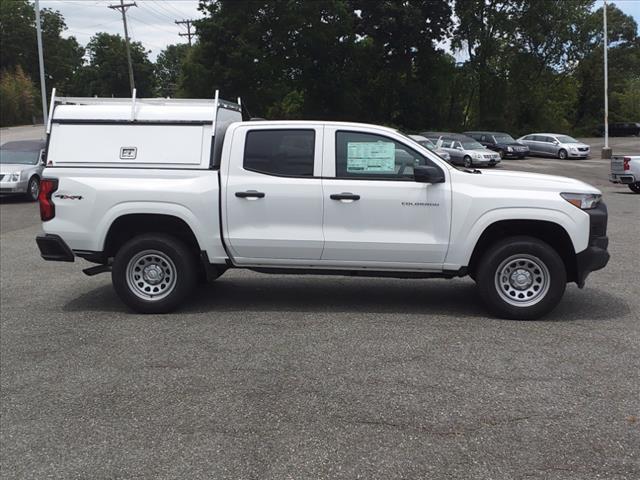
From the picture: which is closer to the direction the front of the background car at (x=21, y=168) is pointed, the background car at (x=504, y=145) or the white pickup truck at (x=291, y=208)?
the white pickup truck

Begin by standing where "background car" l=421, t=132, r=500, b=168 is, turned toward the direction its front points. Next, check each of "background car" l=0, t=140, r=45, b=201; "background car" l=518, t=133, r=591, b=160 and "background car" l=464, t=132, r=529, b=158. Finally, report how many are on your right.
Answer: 1

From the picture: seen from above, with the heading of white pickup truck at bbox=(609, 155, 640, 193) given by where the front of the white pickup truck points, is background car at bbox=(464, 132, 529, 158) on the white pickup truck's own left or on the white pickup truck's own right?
on the white pickup truck's own left

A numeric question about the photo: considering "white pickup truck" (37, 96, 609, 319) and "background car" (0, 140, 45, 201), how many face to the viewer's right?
1

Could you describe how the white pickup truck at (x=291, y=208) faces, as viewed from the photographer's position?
facing to the right of the viewer

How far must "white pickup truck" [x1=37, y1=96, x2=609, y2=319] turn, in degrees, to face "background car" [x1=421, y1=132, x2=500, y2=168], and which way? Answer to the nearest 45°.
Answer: approximately 90° to its left

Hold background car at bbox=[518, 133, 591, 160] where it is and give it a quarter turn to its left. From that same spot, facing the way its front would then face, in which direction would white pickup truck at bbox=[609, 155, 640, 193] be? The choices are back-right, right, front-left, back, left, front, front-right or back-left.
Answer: back-right

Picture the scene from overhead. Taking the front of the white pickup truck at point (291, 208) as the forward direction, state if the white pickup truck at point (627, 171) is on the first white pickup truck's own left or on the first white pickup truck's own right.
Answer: on the first white pickup truck's own left

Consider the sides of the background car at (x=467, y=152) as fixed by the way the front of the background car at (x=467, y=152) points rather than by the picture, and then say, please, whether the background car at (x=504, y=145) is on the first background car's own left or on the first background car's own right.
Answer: on the first background car's own left

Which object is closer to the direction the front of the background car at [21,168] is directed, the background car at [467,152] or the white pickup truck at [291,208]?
the white pickup truck

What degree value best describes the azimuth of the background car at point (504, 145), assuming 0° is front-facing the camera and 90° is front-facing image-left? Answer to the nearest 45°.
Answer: approximately 315°

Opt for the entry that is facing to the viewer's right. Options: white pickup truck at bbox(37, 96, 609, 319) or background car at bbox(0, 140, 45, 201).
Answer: the white pickup truck

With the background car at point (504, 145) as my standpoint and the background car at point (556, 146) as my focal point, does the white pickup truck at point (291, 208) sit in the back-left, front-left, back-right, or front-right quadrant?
back-right

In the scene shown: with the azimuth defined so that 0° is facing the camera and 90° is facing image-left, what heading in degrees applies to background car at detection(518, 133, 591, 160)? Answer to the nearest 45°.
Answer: approximately 315°
